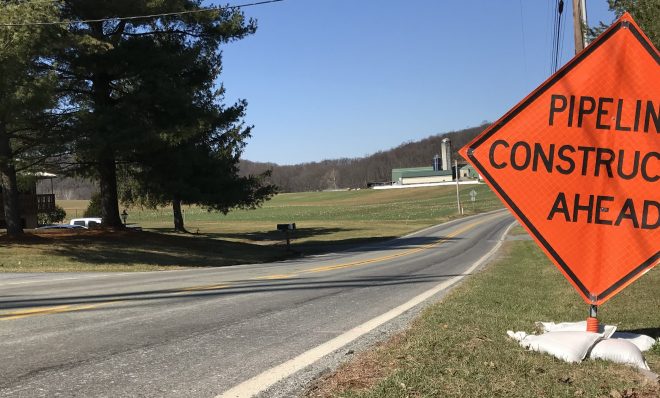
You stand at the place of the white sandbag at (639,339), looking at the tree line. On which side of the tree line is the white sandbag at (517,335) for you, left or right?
left

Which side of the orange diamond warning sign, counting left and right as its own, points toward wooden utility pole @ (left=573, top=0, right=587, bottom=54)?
back

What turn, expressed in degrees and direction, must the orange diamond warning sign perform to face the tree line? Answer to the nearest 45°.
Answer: approximately 135° to its right

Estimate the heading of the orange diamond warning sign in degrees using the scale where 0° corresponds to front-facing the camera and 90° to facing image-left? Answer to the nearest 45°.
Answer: approximately 0°
